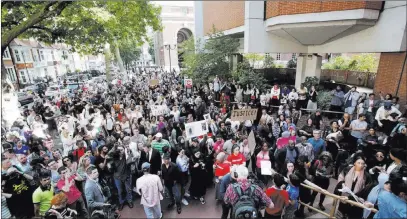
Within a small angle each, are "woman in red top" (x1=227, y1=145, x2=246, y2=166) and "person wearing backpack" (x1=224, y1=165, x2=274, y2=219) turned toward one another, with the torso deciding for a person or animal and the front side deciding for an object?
yes

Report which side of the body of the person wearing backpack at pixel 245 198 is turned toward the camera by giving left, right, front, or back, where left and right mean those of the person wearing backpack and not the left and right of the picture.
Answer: back

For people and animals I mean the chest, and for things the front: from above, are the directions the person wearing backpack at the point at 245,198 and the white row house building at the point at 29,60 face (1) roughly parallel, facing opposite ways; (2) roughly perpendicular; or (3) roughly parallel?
roughly perpendicular

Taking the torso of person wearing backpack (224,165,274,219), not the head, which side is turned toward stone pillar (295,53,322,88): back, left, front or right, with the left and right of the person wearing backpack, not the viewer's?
front

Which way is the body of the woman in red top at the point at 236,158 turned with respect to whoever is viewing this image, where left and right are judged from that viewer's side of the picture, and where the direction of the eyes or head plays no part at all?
facing the viewer

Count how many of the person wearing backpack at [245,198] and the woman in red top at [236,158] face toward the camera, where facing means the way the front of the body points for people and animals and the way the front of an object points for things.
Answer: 1

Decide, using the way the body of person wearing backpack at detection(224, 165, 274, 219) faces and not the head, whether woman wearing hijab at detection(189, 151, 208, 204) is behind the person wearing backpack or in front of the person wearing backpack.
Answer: in front

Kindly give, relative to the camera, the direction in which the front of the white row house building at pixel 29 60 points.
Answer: facing the viewer and to the right of the viewer
